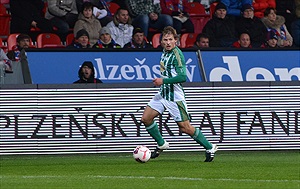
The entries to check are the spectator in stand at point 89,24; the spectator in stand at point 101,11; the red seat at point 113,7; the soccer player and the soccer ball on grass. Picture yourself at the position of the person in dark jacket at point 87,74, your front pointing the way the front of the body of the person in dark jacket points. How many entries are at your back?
3

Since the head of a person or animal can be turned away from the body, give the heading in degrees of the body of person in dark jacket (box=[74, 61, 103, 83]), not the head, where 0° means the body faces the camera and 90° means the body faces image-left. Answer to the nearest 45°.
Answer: approximately 0°

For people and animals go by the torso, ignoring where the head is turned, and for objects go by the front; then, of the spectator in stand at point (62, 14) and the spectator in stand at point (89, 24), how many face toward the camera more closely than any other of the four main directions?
2

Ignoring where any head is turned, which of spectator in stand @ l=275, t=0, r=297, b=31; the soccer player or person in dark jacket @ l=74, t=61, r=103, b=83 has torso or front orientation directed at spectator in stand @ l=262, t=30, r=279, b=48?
spectator in stand @ l=275, t=0, r=297, b=31

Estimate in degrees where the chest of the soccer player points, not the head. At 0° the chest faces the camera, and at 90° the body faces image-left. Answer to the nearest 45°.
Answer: approximately 45°

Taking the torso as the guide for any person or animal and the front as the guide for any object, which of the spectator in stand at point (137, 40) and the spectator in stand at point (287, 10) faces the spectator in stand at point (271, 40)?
the spectator in stand at point (287, 10)
